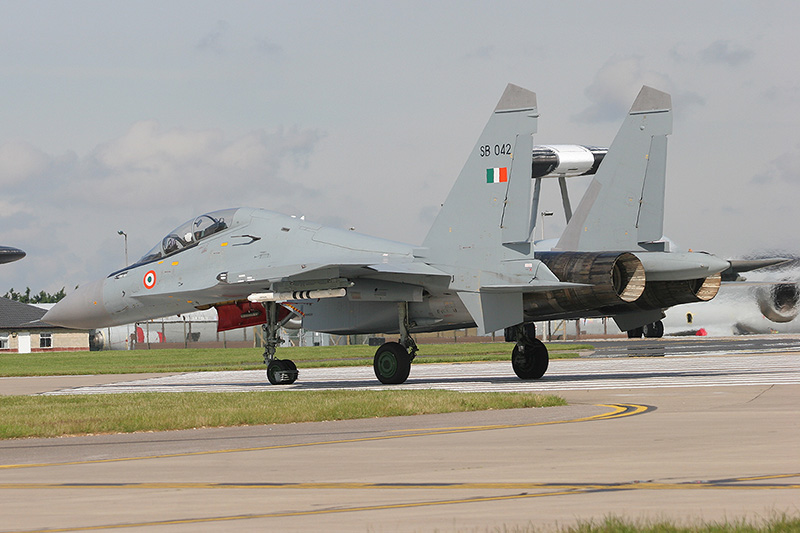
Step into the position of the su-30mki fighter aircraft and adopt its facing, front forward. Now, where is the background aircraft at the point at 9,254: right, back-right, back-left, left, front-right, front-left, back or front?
front

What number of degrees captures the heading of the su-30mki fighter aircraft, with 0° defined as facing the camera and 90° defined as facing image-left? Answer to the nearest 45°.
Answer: approximately 135°
